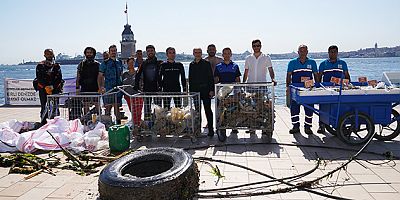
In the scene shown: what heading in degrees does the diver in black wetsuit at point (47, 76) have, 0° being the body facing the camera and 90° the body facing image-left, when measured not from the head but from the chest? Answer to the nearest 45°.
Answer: approximately 0°

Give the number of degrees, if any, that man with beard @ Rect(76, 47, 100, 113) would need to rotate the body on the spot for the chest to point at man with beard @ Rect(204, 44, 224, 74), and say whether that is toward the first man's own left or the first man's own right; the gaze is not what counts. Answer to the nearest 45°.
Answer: approximately 90° to the first man's own left

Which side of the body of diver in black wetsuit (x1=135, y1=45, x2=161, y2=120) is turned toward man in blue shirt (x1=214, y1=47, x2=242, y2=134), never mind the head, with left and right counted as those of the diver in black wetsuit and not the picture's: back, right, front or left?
left

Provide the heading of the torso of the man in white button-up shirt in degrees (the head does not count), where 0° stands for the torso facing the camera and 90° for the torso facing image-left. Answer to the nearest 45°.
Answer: approximately 0°

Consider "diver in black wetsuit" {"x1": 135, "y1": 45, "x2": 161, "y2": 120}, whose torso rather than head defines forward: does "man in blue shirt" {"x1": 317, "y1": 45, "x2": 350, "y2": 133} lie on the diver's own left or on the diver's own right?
on the diver's own left
